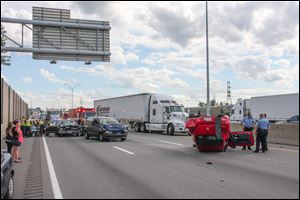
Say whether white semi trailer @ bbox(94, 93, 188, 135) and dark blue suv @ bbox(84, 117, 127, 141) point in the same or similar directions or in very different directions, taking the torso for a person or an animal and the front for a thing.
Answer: same or similar directions

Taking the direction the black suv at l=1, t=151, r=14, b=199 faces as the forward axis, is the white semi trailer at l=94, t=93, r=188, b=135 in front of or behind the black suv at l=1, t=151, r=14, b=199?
behind

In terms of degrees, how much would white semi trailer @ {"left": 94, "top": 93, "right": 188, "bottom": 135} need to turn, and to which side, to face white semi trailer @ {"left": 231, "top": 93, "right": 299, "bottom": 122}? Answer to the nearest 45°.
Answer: approximately 90° to its left

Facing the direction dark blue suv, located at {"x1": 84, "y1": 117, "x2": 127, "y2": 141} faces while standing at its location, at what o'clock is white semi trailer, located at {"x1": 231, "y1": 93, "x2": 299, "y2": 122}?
The white semi trailer is roughly at 9 o'clock from the dark blue suv.

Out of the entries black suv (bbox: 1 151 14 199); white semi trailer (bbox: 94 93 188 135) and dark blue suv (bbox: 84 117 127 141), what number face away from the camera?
0

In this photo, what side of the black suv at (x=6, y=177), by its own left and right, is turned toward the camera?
front

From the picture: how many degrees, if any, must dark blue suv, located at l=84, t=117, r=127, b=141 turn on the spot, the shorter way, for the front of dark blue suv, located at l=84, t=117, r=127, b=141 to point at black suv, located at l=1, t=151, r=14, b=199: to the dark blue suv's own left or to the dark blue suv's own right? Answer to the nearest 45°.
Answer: approximately 45° to the dark blue suv's own right

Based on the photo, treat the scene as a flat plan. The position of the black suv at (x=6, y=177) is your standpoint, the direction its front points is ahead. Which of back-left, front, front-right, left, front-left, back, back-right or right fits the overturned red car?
back-left

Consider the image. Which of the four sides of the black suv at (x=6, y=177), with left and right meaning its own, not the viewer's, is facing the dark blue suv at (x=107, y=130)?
back

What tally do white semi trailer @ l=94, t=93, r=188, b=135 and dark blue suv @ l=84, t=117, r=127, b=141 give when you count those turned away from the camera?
0

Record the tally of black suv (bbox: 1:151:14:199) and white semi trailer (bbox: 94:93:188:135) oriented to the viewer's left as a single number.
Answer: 0

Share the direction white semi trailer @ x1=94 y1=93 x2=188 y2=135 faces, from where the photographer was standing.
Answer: facing the viewer and to the right of the viewer
